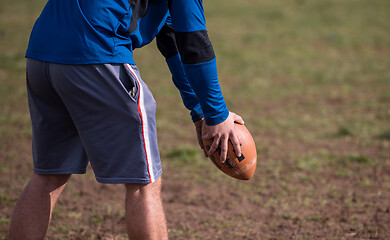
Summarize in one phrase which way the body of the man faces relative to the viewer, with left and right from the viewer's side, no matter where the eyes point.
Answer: facing away from the viewer and to the right of the viewer
